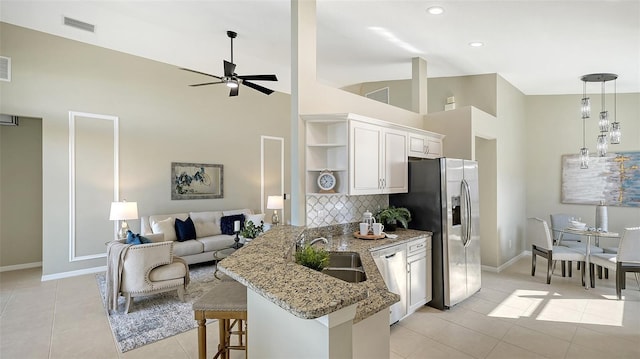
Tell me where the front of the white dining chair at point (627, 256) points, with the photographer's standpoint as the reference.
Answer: facing away from the viewer and to the left of the viewer

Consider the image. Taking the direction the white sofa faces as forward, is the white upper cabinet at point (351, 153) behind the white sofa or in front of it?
in front

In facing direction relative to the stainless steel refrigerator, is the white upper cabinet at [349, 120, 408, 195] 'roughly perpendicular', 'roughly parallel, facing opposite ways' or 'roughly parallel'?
roughly parallel

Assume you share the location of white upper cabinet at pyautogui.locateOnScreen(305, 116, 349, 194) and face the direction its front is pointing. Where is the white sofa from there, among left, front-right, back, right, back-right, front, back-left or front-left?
back-right

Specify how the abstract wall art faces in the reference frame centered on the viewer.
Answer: facing the viewer

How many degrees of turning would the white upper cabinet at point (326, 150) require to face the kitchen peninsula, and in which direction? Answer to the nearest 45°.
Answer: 0° — it already faces it

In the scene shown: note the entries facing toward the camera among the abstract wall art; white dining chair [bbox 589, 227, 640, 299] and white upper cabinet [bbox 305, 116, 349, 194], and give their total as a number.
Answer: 2

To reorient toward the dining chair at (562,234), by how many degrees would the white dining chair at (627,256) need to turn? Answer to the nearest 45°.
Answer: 0° — it already faces it

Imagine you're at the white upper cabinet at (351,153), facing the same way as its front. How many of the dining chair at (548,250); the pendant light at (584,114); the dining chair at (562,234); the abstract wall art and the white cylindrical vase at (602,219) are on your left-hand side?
5

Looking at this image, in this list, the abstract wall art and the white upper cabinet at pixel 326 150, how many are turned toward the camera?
2

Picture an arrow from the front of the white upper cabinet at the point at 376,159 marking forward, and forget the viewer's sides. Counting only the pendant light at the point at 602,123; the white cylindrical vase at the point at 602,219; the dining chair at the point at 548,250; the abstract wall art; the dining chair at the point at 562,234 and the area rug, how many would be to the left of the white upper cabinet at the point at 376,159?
5

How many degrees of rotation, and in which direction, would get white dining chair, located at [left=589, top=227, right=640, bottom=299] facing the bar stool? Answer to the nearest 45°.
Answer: approximately 90° to its left

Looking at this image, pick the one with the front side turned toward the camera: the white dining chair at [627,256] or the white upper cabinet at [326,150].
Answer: the white upper cabinet

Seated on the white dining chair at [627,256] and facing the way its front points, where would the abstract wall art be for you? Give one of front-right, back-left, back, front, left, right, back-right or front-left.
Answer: front-right

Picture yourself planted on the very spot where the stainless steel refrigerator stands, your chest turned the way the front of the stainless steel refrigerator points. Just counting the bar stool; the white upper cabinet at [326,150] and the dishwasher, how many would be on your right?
3

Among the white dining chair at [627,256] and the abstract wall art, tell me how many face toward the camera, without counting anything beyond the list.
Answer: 1
